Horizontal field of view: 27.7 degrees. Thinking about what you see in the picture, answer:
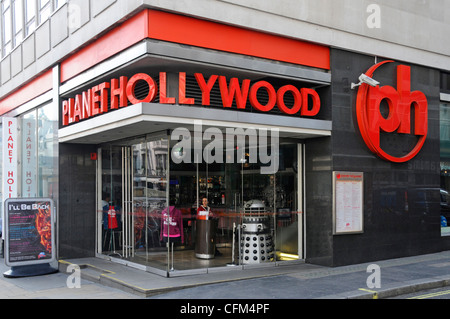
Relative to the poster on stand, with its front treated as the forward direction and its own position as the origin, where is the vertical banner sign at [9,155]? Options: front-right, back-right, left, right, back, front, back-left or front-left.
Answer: back

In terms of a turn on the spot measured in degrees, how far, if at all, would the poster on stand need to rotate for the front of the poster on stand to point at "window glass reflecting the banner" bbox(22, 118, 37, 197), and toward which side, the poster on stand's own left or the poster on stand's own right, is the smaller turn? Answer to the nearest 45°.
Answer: approximately 180°

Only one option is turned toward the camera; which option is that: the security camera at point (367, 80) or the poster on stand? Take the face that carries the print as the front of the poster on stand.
the poster on stand

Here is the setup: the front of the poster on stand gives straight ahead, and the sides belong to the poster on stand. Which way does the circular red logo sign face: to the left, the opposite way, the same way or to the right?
the same way

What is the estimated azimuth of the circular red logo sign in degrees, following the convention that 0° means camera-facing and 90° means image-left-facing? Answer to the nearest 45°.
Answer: approximately 315°

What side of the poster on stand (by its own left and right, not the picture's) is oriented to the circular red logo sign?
left

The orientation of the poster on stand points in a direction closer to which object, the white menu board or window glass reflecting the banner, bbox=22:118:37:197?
the white menu board

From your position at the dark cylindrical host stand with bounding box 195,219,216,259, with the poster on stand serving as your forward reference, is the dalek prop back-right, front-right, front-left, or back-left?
back-left

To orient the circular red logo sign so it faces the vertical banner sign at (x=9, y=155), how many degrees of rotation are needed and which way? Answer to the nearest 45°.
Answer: approximately 135° to its right

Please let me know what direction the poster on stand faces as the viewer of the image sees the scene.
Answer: facing the viewer
